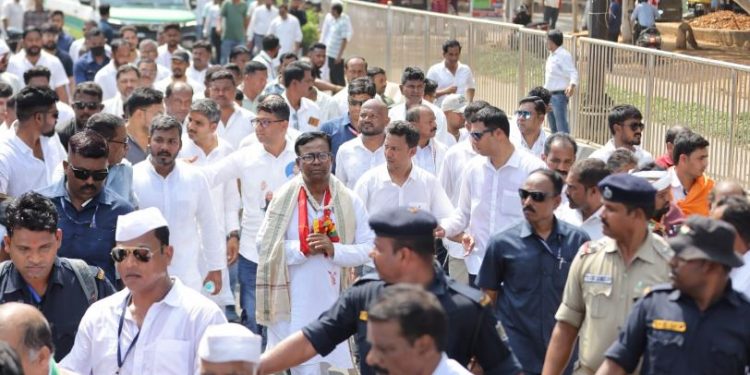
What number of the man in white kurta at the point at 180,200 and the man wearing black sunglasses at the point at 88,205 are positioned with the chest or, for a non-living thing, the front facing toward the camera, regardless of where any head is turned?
2

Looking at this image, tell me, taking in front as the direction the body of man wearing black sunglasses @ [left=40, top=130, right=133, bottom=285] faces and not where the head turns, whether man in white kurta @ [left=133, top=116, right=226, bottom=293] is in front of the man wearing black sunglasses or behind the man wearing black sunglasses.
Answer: behind

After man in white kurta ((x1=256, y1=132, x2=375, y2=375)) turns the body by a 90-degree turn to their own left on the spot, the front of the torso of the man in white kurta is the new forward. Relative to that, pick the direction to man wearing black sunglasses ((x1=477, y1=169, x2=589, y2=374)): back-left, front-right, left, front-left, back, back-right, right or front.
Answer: front-right

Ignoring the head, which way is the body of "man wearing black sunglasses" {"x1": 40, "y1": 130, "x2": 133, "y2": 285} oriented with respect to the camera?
toward the camera

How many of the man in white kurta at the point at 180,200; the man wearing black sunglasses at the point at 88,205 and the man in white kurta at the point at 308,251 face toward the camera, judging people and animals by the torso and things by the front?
3

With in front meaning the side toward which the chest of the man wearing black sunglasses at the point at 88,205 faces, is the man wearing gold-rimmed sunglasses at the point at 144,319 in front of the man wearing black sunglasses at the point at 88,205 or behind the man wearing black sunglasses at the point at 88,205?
in front

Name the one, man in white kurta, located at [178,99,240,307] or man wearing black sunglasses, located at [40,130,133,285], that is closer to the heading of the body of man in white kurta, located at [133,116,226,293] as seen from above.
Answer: the man wearing black sunglasses

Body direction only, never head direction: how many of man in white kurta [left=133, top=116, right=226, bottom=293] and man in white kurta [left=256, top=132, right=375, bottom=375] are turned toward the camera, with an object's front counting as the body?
2

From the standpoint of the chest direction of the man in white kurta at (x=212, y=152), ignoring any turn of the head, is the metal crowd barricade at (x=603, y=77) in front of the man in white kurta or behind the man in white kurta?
behind

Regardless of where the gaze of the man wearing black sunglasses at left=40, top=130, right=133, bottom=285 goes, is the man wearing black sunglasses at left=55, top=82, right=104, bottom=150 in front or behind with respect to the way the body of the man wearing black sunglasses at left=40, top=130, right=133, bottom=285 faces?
behind
